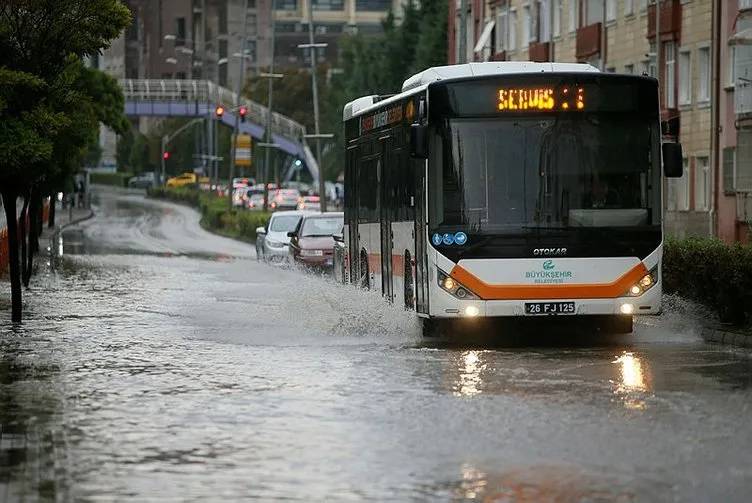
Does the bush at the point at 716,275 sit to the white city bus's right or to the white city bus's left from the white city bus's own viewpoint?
on its left

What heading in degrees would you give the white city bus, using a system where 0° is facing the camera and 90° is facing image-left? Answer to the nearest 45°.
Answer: approximately 0°

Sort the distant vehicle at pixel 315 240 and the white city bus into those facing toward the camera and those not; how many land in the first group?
2

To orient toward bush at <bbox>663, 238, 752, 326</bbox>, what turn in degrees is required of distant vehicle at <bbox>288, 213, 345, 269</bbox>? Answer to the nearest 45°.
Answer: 0° — it already faces it

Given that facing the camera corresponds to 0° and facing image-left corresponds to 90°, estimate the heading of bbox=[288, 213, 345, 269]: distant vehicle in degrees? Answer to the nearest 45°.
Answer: approximately 0°

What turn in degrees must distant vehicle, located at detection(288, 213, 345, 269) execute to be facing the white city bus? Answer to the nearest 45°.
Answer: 0° — it already faces it

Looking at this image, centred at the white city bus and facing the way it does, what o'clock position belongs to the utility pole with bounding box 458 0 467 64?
The utility pole is roughly at 6 o'clock from the white city bus.

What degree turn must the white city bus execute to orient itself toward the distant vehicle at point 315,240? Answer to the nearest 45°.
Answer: approximately 180°
